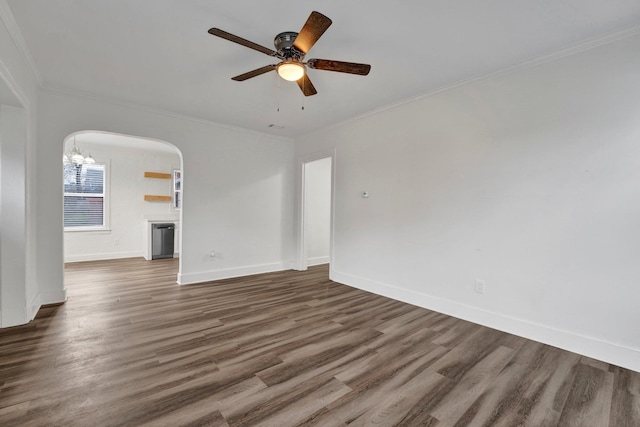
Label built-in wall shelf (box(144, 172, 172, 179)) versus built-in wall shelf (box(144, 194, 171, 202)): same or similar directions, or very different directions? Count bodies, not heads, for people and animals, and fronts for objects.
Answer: same or similar directions

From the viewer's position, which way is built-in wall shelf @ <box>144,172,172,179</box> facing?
facing the viewer

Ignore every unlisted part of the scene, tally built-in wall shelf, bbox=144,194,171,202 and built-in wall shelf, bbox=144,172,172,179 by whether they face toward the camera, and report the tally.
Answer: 2

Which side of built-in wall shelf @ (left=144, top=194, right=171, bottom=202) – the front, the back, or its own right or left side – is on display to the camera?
front
